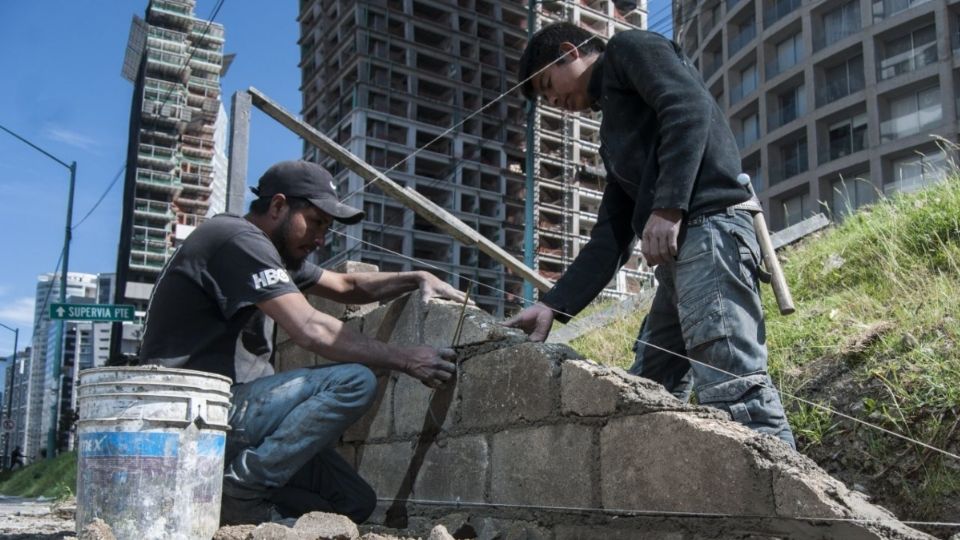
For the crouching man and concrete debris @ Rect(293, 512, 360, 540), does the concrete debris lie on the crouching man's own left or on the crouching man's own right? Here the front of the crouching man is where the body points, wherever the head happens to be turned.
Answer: on the crouching man's own right

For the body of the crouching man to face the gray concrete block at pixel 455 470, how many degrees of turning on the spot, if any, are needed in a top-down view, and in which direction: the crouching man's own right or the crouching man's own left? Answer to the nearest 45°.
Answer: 0° — they already face it

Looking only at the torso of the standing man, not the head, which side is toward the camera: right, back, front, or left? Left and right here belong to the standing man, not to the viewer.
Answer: left

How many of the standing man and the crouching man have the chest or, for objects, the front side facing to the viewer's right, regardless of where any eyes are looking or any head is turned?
1

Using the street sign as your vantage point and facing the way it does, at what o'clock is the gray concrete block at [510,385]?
The gray concrete block is roughly at 12 o'clock from the street sign.

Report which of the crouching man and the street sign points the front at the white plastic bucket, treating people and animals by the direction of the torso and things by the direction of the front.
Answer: the street sign

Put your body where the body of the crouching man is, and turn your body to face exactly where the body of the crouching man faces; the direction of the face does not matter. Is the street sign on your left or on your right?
on your left

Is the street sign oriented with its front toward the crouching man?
yes

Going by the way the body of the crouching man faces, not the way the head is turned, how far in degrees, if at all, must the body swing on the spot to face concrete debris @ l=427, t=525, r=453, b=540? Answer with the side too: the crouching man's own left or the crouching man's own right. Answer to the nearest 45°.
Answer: approximately 45° to the crouching man's own right

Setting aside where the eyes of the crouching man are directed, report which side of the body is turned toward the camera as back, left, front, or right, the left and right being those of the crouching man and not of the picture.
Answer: right
